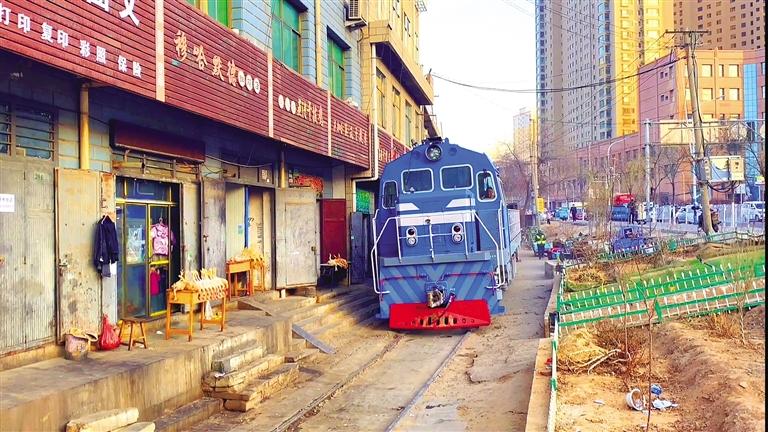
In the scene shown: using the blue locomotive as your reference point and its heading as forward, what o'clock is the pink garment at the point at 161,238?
The pink garment is roughly at 2 o'clock from the blue locomotive.

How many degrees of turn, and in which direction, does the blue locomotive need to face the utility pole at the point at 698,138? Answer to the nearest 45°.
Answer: approximately 135° to its left

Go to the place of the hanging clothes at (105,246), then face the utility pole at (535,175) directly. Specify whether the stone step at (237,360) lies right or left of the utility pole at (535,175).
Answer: right

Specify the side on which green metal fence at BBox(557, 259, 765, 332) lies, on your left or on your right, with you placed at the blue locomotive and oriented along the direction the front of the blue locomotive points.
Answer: on your left

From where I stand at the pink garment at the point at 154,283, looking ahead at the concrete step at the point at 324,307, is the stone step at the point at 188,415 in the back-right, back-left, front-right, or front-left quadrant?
back-right

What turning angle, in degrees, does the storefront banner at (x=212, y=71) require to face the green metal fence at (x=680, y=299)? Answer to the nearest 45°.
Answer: approximately 45° to its left

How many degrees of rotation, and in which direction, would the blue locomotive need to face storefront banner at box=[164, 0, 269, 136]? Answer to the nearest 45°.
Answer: approximately 45° to its right

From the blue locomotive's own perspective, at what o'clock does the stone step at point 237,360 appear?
The stone step is roughly at 1 o'clock from the blue locomotive.

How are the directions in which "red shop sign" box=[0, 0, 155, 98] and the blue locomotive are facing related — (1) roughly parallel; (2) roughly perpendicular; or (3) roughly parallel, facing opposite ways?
roughly perpendicular

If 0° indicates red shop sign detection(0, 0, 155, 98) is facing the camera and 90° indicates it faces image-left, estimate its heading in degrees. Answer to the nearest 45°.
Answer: approximately 315°

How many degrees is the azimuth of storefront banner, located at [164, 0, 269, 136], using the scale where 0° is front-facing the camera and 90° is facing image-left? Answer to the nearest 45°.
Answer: approximately 315°

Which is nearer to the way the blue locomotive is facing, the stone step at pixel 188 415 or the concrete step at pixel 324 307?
the stone step

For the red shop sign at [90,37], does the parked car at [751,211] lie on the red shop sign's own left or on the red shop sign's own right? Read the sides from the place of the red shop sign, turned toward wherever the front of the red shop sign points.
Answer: on the red shop sign's own left

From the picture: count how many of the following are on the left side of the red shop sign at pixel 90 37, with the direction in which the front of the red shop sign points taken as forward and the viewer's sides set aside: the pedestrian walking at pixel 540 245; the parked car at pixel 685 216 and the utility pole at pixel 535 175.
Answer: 3

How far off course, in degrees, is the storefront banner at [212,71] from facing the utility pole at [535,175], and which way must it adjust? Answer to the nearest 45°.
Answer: approximately 90° to its left
